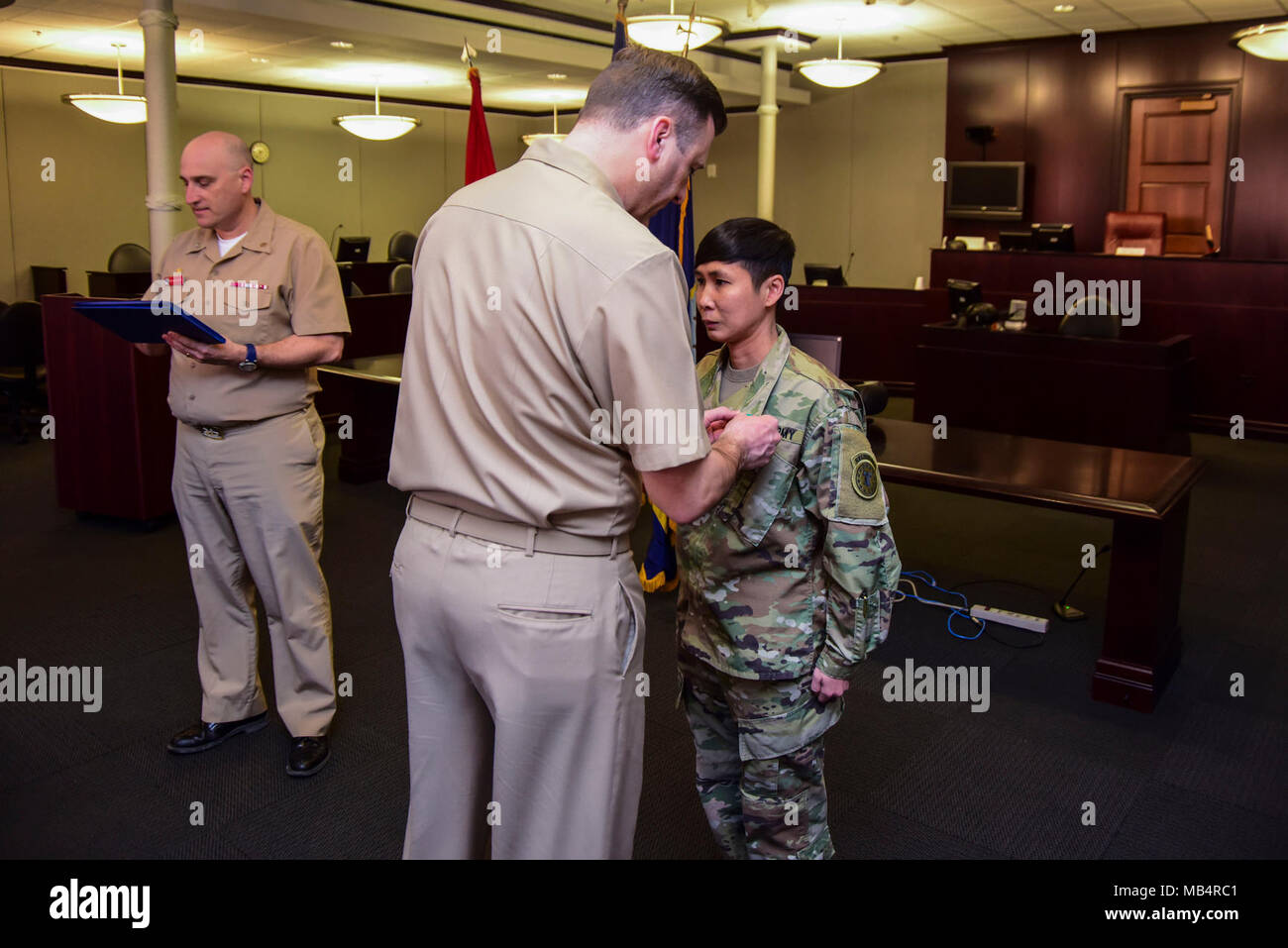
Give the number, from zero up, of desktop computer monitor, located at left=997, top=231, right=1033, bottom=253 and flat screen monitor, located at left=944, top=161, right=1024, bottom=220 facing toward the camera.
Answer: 1

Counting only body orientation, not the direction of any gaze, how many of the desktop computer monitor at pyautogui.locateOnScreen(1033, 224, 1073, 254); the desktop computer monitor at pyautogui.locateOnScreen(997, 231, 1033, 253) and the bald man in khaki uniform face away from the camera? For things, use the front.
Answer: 2

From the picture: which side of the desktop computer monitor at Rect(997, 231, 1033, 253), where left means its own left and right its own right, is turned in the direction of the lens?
back

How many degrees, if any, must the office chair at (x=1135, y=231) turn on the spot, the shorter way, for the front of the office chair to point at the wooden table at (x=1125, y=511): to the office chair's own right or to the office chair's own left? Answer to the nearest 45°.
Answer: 0° — it already faces it

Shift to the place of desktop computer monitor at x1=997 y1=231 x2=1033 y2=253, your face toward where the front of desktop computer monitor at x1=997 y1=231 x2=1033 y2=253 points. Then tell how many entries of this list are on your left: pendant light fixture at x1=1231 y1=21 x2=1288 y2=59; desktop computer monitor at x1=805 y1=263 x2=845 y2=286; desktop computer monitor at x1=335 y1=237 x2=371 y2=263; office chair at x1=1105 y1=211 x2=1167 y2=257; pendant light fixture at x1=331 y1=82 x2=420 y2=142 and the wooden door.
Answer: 3

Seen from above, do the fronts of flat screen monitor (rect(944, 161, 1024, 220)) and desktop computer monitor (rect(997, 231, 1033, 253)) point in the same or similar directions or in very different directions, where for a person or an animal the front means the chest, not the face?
very different directions

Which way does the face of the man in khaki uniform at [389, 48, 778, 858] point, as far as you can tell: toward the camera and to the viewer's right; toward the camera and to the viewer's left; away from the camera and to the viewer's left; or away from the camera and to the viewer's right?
away from the camera and to the viewer's right

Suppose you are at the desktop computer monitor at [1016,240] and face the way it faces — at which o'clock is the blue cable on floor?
The blue cable on floor is roughly at 6 o'clock from the desktop computer monitor.
